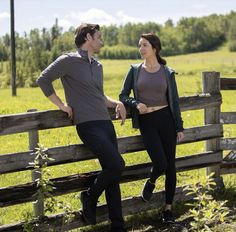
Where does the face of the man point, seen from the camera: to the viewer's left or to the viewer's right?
to the viewer's right

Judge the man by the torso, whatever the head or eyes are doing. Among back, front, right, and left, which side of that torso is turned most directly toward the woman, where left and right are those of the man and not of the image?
left

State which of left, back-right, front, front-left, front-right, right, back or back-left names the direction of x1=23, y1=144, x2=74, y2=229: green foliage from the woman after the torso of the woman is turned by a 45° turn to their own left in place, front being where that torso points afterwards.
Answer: right

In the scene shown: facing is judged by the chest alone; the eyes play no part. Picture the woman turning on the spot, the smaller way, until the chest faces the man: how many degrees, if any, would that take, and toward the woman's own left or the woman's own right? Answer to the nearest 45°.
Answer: approximately 45° to the woman's own right

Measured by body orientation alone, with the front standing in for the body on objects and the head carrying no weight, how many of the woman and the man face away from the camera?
0

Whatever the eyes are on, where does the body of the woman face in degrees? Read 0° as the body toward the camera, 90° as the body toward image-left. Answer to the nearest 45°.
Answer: approximately 0°

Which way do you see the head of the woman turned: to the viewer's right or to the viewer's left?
to the viewer's left
